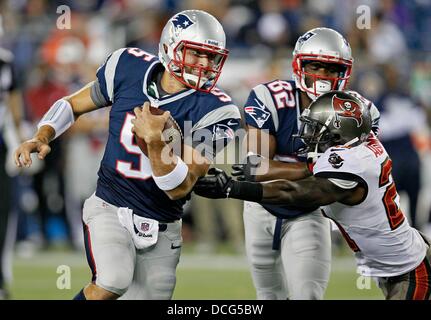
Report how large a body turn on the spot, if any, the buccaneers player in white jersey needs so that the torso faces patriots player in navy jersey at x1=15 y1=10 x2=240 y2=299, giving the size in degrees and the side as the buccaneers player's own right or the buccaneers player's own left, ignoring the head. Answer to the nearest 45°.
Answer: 0° — they already face them

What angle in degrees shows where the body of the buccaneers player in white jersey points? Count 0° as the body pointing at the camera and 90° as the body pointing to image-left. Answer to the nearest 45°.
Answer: approximately 90°

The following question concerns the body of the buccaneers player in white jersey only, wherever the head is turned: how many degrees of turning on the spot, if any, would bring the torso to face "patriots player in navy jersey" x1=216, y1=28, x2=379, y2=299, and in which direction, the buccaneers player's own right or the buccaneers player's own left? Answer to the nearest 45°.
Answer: approximately 45° to the buccaneers player's own right

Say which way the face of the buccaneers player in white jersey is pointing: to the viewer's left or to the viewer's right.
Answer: to the viewer's left
